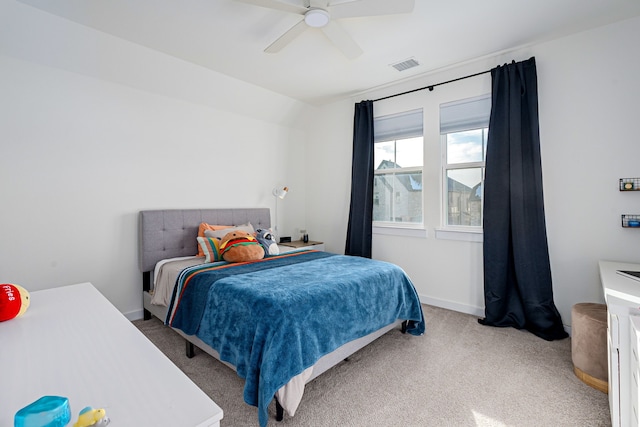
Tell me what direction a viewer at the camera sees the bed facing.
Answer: facing the viewer and to the right of the viewer

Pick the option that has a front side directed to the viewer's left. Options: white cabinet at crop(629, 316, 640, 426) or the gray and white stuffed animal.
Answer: the white cabinet

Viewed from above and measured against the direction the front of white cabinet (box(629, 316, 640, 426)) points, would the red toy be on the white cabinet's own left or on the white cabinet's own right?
on the white cabinet's own left

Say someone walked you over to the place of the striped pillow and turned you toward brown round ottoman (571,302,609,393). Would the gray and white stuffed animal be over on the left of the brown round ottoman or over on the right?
left

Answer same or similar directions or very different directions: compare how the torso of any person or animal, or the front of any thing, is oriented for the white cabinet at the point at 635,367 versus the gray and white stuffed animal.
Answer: very different directions

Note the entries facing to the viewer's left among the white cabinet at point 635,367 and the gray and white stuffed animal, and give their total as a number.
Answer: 1

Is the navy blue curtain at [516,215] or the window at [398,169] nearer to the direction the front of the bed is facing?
the navy blue curtain

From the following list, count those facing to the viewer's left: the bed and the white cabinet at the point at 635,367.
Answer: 1

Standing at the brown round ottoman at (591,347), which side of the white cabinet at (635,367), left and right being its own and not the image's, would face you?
right

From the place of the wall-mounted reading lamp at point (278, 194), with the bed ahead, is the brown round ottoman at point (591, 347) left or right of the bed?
left

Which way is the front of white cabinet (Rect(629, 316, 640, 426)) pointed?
to the viewer's left

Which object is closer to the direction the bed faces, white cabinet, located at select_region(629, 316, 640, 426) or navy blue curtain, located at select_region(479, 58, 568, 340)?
the white cabinet
